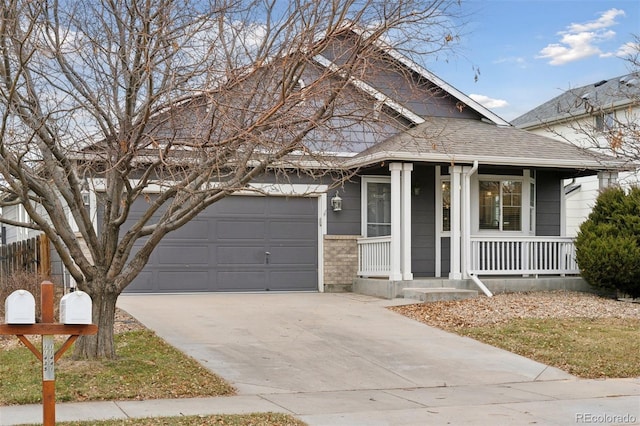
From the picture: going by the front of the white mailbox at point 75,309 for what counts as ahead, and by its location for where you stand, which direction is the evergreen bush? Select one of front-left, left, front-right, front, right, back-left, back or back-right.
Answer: back-left

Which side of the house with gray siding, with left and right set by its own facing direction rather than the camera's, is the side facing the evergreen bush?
left

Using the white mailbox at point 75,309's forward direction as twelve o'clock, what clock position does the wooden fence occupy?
The wooden fence is roughly at 6 o'clock from the white mailbox.

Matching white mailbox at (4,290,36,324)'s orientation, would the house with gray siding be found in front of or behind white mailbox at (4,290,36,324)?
behind

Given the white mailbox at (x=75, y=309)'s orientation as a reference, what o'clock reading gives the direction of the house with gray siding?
The house with gray siding is roughly at 7 o'clock from the white mailbox.

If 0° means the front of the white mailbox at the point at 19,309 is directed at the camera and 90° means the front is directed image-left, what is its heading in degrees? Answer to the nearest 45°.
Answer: approximately 0°

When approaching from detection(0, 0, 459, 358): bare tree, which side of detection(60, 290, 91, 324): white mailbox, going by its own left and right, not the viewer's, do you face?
back
